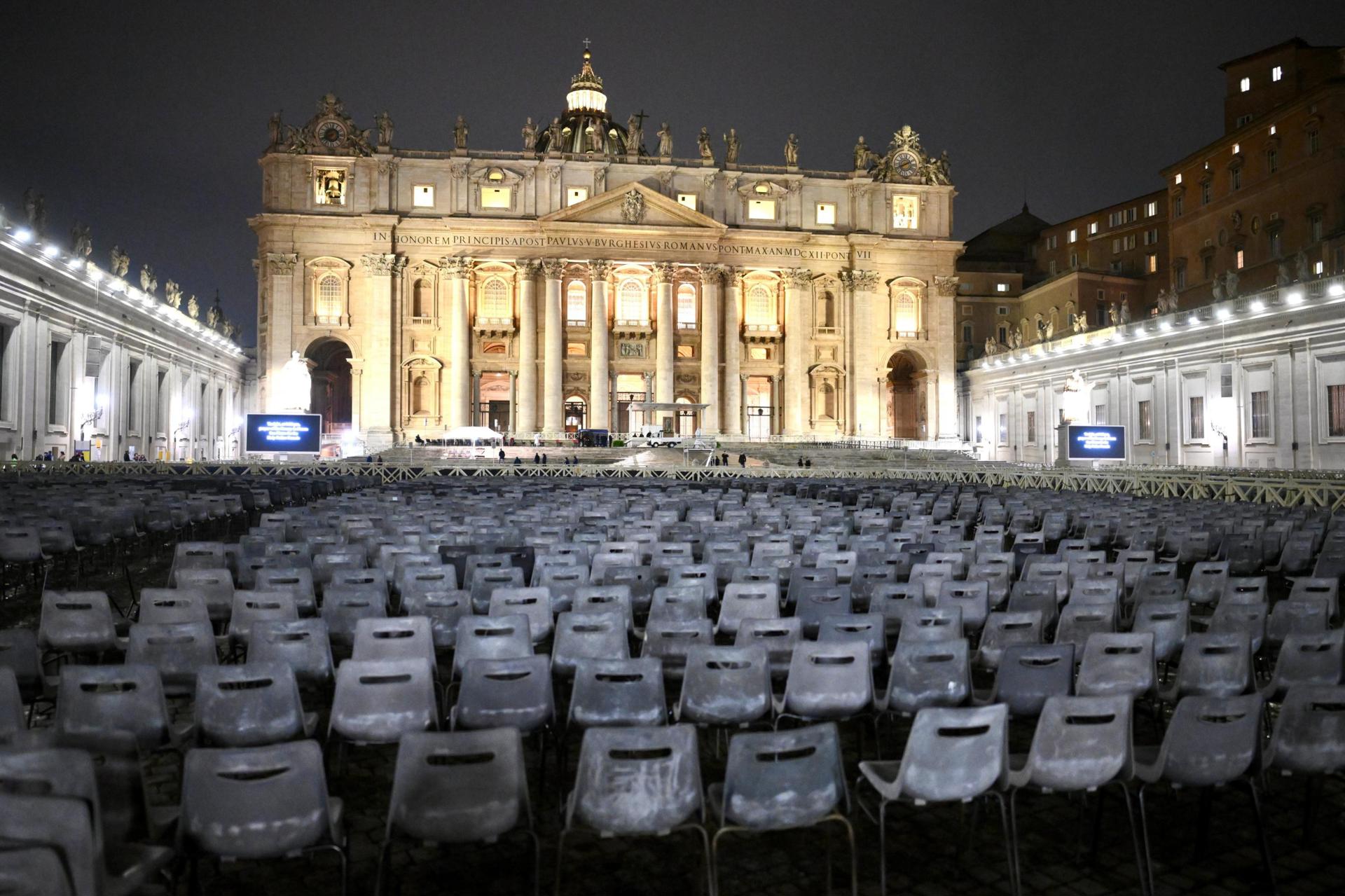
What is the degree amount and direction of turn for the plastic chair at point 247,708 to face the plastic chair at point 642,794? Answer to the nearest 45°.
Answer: approximately 90° to its right

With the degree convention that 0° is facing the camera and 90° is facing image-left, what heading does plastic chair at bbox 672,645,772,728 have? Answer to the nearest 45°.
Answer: approximately 180°

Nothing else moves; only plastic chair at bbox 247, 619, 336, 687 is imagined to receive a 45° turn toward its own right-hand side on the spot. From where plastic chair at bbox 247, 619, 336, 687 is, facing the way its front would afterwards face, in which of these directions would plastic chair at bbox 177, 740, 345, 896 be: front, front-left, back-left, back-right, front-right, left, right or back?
back-right

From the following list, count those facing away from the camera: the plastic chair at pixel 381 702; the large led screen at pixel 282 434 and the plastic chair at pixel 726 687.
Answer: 2

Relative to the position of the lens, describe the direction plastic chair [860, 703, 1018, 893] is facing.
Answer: facing away from the viewer and to the left of the viewer

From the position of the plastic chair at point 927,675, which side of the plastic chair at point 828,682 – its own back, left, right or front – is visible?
right

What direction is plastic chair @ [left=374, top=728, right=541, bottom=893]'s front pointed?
away from the camera

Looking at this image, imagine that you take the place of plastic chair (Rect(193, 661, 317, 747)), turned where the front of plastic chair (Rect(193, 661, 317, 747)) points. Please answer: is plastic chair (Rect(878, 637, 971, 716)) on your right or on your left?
on your right

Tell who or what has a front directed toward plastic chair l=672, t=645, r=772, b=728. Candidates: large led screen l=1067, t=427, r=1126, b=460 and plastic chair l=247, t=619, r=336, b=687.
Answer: the large led screen

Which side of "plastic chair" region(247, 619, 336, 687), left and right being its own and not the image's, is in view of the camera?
back

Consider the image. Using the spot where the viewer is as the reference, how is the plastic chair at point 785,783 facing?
facing away from the viewer
